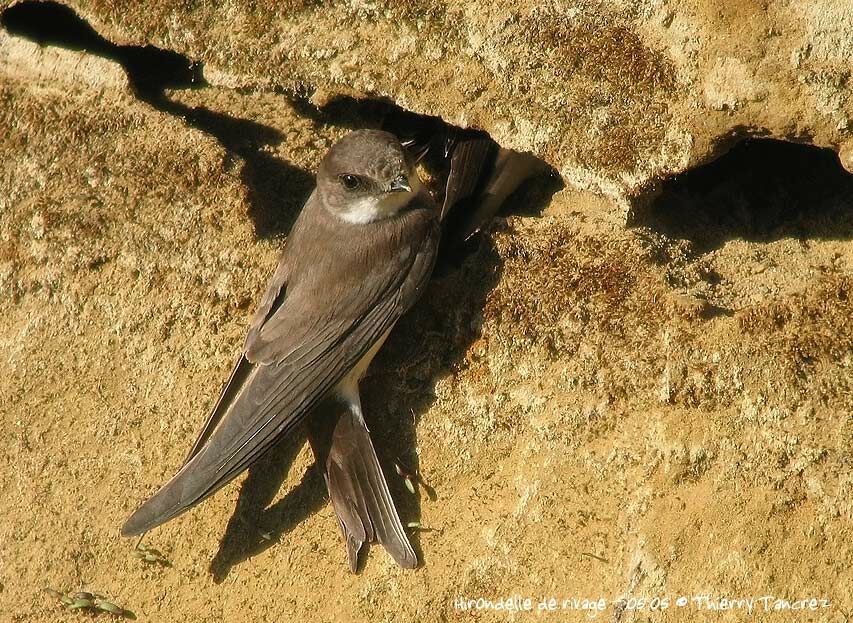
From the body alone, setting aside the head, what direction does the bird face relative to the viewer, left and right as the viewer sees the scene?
facing away from the viewer and to the right of the viewer

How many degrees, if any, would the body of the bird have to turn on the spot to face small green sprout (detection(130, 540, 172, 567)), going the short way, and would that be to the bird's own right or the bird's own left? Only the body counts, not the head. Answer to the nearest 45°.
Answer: approximately 135° to the bird's own left

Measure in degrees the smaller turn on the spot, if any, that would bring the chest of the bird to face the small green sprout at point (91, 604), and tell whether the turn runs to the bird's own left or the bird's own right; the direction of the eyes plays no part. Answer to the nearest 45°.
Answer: approximately 135° to the bird's own left
